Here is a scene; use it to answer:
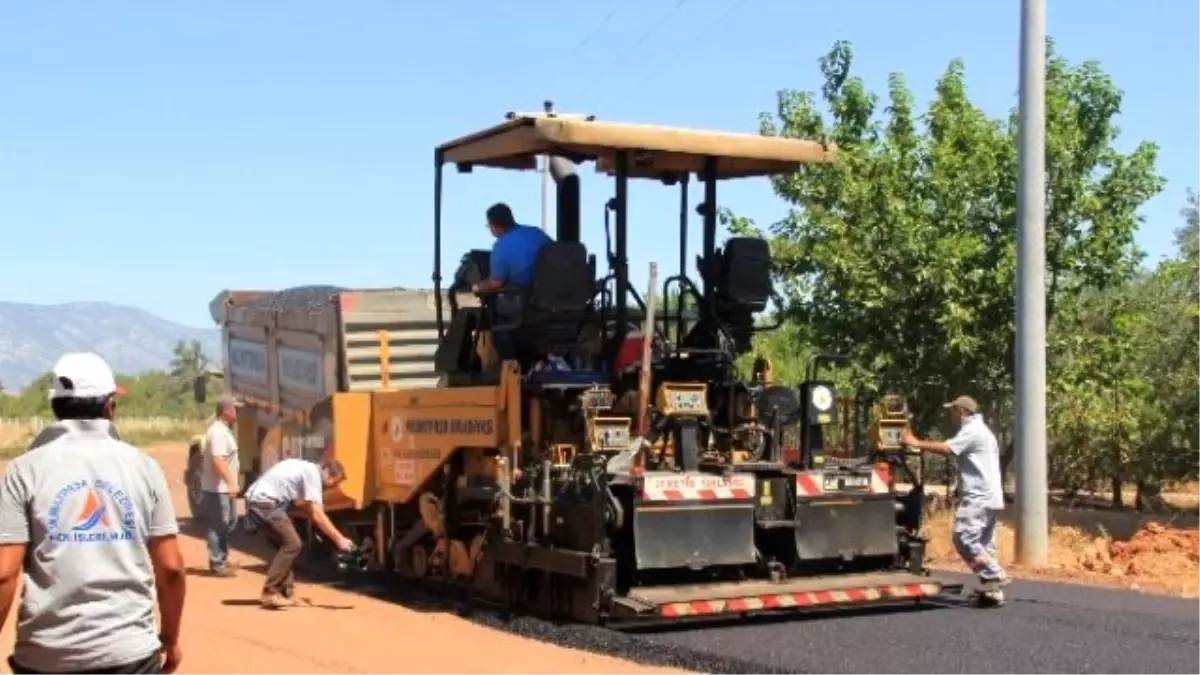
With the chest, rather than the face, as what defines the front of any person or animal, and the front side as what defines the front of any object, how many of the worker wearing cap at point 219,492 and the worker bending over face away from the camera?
0

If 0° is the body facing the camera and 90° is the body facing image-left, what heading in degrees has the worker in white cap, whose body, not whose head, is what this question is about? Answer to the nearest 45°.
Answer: approximately 180°

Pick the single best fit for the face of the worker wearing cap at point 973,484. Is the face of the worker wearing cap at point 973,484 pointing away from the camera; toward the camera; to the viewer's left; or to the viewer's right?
to the viewer's left

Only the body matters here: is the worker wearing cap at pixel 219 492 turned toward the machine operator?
no

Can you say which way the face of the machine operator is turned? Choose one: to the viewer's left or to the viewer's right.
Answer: to the viewer's left

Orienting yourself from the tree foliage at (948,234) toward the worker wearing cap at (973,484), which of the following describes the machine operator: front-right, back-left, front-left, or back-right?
front-right

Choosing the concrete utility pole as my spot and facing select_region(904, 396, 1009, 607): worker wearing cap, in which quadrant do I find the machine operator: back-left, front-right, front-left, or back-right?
front-right

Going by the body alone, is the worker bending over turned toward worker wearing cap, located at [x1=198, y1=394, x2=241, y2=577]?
no

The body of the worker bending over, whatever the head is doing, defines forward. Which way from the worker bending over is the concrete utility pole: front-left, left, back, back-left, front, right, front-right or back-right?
front

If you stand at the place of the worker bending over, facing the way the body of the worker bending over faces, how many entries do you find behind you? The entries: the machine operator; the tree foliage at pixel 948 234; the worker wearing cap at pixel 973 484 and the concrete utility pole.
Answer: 0

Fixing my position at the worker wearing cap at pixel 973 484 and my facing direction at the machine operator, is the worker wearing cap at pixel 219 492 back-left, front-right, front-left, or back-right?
front-right

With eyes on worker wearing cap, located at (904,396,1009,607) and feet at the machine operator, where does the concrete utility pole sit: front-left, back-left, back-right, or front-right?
front-left

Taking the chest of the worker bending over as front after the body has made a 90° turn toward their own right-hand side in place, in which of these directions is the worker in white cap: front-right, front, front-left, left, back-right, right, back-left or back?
front

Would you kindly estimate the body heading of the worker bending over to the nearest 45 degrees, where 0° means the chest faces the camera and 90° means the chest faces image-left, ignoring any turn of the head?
approximately 270°
